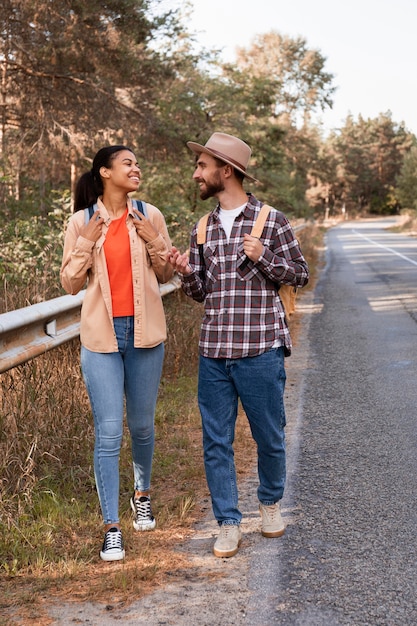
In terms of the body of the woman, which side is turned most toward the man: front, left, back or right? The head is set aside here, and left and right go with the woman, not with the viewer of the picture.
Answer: left

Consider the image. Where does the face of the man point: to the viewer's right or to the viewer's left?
to the viewer's left

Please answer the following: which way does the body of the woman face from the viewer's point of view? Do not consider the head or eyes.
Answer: toward the camera

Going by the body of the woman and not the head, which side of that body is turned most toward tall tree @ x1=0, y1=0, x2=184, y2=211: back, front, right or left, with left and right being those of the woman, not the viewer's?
back

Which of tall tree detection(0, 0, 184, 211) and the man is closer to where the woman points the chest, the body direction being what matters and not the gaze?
the man

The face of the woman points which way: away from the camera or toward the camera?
toward the camera
